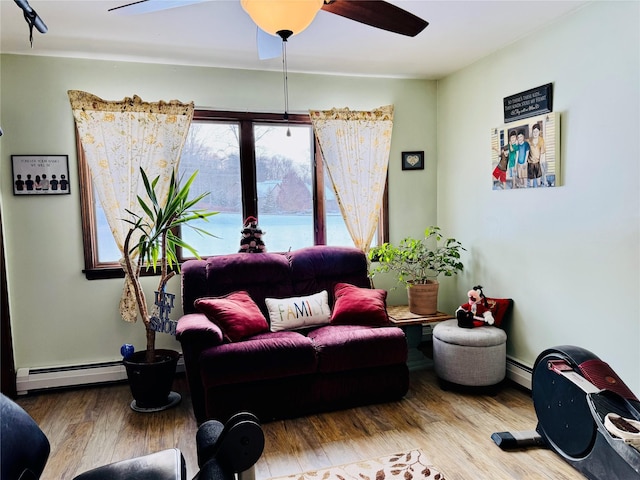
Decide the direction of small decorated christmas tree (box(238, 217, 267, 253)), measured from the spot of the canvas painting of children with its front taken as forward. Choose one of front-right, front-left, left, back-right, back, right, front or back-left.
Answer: front-right

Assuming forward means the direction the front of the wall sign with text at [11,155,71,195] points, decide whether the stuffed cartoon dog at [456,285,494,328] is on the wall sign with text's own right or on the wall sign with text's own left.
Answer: on the wall sign with text's own left

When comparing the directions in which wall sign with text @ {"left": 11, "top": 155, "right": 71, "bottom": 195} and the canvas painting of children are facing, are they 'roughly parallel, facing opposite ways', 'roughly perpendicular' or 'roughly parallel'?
roughly perpendicular
